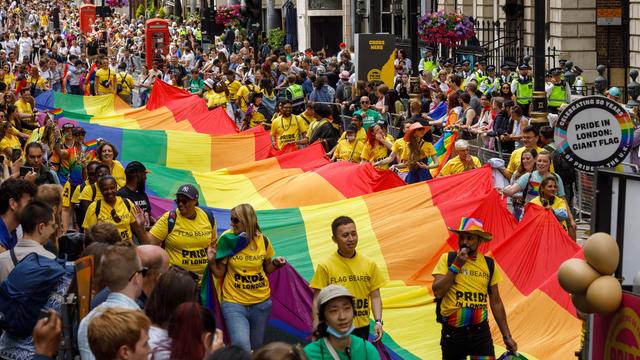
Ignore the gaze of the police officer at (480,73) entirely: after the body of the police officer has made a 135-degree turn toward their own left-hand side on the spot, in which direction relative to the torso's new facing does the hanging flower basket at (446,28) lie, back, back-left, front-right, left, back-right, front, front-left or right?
left

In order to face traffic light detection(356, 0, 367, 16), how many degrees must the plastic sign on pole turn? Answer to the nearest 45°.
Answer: approximately 180°

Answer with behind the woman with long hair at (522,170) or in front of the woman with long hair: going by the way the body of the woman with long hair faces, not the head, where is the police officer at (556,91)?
behind

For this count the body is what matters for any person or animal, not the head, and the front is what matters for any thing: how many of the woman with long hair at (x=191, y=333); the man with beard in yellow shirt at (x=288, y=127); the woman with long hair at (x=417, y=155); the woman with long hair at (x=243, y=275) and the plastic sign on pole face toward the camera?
4

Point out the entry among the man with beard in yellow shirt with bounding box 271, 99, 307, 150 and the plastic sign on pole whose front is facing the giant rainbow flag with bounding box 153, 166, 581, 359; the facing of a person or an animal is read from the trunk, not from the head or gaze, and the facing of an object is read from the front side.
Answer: the man with beard in yellow shirt

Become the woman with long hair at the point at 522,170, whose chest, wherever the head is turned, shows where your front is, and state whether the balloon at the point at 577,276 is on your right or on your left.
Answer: on your left

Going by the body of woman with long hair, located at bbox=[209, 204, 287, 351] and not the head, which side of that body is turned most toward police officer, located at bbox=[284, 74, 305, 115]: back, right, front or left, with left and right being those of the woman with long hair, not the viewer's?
back

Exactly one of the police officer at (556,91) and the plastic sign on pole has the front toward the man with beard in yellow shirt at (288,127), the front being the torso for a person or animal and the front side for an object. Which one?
the police officer

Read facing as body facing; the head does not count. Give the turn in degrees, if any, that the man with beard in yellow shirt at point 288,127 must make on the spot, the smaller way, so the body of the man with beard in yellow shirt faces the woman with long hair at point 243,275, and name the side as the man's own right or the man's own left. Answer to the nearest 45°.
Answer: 0° — they already face them

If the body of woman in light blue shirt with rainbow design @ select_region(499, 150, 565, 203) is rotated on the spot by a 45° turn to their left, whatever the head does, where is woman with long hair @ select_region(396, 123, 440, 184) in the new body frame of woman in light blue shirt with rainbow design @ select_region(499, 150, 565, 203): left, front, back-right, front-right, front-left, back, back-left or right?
back-right
